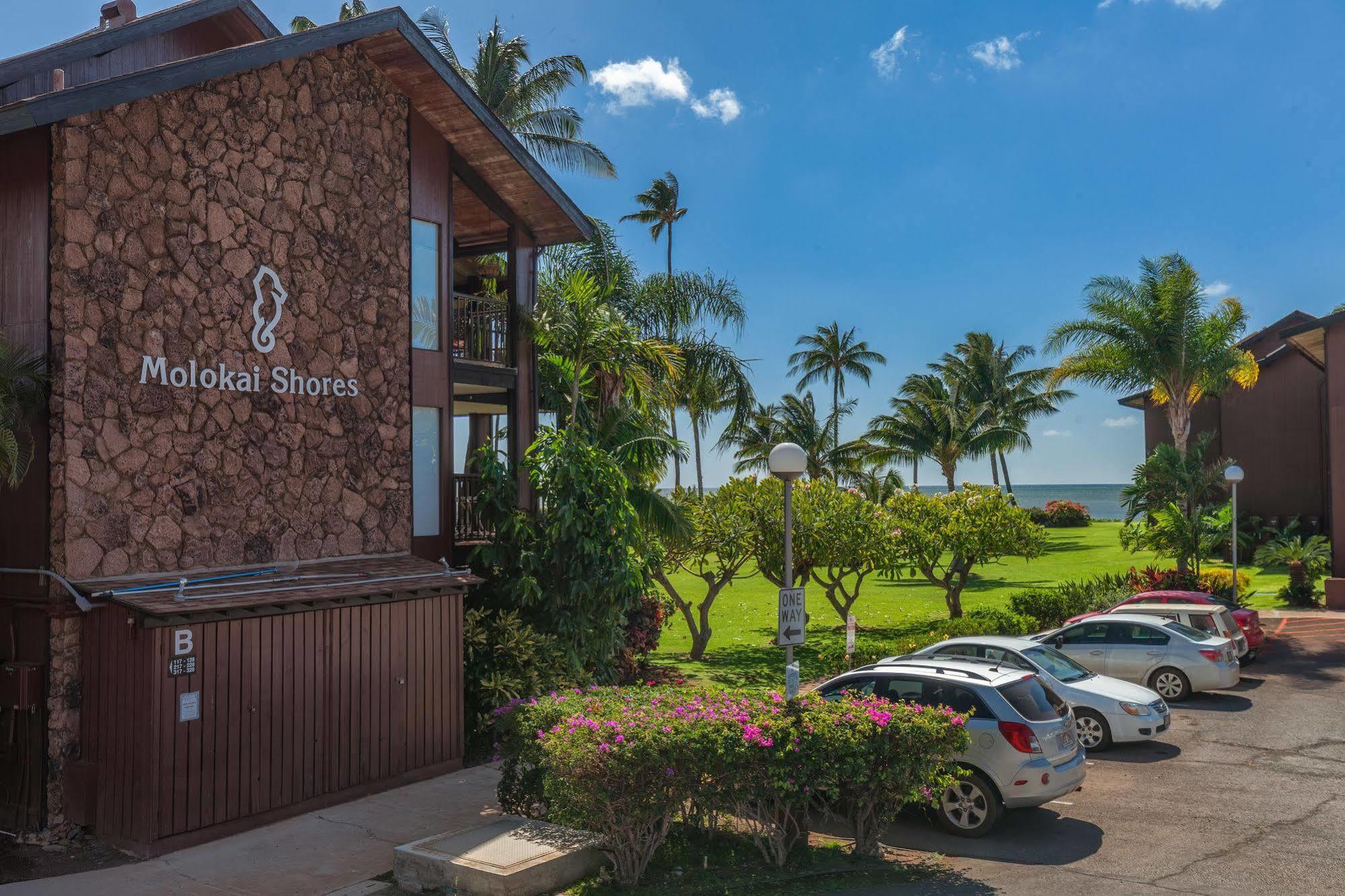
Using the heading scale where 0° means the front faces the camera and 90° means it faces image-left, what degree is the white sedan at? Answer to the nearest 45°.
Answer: approximately 315°

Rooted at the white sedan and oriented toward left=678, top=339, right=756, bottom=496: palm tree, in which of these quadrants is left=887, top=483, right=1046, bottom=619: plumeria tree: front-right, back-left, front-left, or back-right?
front-right

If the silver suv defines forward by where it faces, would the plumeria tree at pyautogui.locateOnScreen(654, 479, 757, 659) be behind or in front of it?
in front

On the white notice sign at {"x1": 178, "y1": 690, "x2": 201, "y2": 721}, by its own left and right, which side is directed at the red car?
left

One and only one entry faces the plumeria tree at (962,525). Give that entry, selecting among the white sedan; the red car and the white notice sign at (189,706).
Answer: the red car

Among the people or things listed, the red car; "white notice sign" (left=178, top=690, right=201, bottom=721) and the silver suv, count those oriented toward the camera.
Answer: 1

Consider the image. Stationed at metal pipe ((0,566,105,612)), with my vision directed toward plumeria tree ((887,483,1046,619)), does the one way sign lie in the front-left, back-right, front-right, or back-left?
front-right

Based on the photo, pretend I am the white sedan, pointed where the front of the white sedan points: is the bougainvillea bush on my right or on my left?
on my right

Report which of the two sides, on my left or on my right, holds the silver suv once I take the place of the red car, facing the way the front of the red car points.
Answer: on my left

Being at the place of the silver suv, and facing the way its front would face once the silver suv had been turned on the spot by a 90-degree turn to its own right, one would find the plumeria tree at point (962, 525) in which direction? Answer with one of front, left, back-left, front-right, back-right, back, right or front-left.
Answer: front-left

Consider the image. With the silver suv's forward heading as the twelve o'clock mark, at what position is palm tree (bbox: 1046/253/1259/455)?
The palm tree is roughly at 2 o'clock from the silver suv.

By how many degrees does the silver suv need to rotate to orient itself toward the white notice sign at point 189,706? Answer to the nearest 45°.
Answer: approximately 45° to its left

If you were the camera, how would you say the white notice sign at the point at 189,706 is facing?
facing the viewer

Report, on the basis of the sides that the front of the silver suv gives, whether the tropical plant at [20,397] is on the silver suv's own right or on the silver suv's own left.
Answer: on the silver suv's own left

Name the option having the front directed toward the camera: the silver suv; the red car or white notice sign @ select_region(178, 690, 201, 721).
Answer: the white notice sign

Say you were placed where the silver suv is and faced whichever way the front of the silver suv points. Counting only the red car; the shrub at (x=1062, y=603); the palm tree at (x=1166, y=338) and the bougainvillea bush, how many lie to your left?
1

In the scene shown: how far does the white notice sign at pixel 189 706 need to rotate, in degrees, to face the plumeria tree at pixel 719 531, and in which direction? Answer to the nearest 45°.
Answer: approximately 135° to its left

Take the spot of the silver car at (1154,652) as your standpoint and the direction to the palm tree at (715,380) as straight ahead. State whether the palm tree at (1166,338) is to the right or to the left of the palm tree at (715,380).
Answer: right
